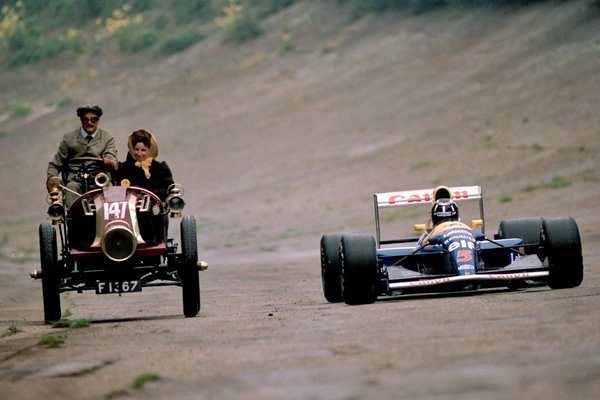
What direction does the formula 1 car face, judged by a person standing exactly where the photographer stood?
facing the viewer

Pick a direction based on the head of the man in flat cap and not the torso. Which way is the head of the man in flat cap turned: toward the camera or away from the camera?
toward the camera

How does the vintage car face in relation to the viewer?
toward the camera

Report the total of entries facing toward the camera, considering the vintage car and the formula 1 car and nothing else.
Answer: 2

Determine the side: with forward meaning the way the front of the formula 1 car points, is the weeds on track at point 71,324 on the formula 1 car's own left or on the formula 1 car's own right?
on the formula 1 car's own right

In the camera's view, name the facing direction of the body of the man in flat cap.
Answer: toward the camera

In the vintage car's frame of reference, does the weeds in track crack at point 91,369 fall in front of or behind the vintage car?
in front

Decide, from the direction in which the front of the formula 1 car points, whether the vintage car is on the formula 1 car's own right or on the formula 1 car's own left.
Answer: on the formula 1 car's own right

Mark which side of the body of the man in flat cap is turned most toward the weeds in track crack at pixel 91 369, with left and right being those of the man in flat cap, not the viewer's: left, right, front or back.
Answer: front

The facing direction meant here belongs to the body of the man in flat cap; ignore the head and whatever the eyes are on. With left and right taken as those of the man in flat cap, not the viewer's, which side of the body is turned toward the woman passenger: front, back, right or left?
left

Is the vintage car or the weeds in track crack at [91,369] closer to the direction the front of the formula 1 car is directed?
the weeds in track crack

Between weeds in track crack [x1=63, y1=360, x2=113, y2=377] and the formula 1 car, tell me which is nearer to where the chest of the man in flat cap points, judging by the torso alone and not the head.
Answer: the weeds in track crack

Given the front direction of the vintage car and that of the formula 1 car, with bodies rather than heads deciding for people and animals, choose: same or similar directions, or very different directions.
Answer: same or similar directions
